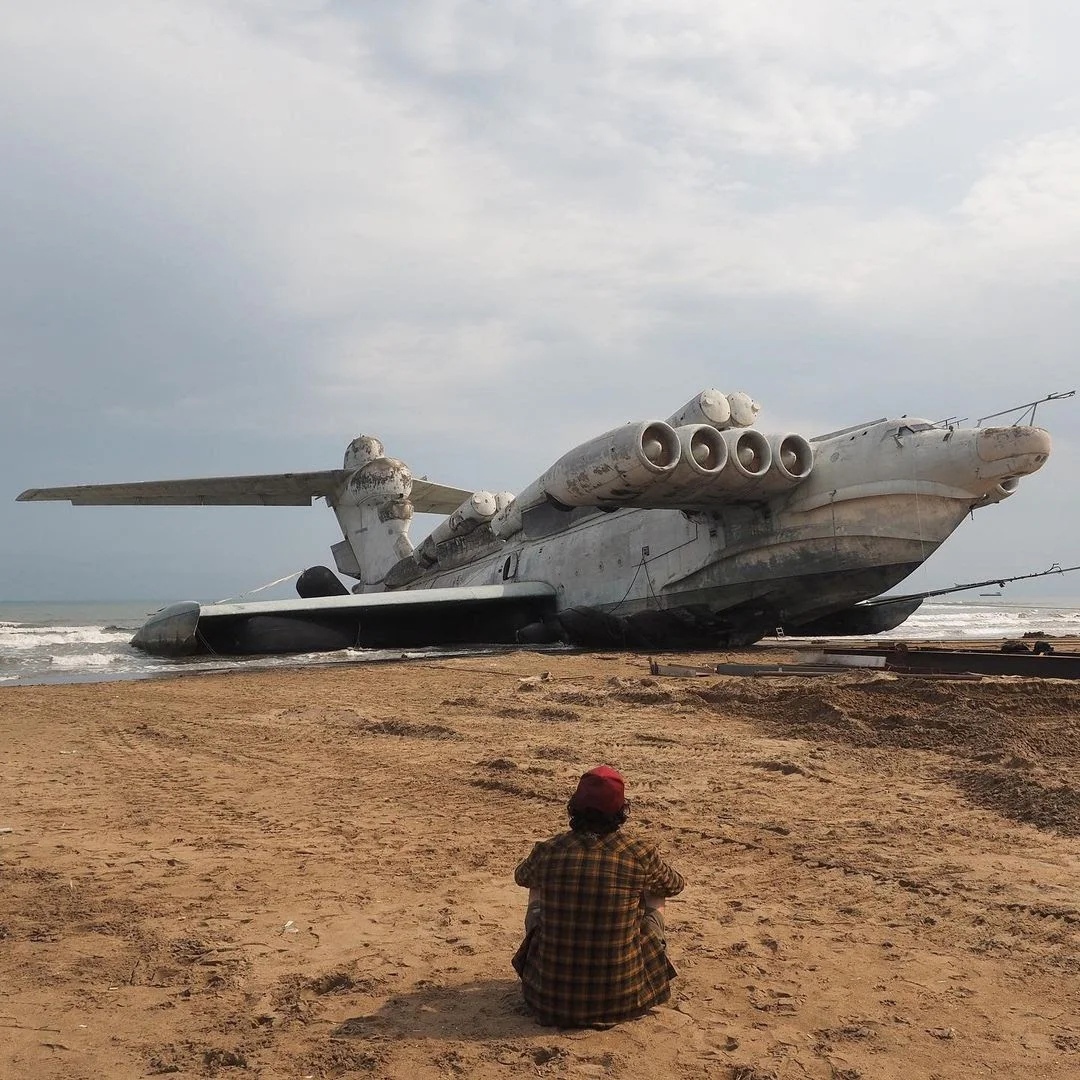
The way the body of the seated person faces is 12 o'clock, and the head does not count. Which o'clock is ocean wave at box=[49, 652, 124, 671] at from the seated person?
The ocean wave is roughly at 11 o'clock from the seated person.

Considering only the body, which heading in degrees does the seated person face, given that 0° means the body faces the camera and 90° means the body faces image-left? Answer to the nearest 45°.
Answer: approximately 180°

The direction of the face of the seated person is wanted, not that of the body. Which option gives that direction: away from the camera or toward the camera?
away from the camera

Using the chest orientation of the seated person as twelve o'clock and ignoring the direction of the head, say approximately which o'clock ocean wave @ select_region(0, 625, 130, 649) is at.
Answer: The ocean wave is roughly at 11 o'clock from the seated person.

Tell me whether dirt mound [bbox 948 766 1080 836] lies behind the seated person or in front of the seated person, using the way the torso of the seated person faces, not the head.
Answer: in front
